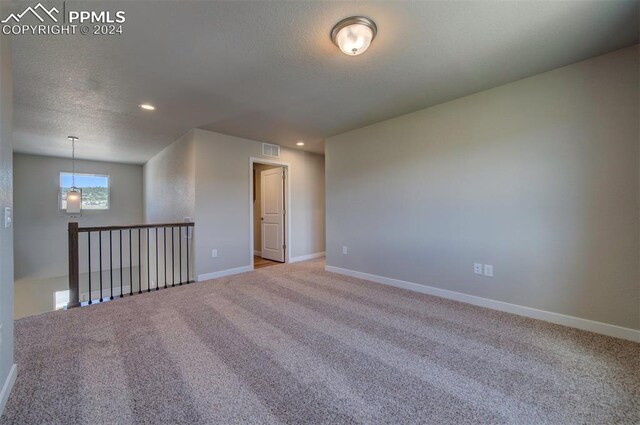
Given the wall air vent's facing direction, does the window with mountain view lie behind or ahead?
behind

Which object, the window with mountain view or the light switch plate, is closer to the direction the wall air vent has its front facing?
the light switch plate

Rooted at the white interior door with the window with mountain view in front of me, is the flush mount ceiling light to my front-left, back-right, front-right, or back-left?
back-left

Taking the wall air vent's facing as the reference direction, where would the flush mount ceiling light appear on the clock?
The flush mount ceiling light is roughly at 1 o'clock from the wall air vent.

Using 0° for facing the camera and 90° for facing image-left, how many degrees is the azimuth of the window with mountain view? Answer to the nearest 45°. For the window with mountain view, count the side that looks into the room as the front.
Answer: approximately 0°

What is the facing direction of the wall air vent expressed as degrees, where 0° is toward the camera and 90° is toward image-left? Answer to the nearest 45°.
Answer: approximately 315°
